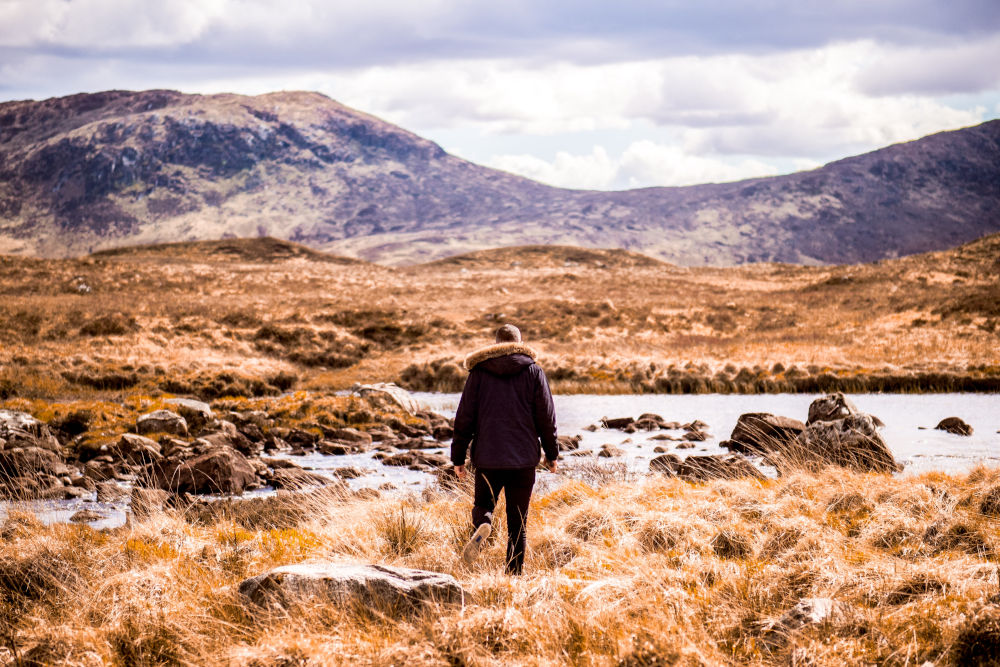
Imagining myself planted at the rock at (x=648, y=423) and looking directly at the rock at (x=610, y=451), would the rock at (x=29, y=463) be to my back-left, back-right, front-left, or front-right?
front-right

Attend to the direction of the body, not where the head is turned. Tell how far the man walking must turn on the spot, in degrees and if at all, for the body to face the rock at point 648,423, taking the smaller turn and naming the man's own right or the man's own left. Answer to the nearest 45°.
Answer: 0° — they already face it

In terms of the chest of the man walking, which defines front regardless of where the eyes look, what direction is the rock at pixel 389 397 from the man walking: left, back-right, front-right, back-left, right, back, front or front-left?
front

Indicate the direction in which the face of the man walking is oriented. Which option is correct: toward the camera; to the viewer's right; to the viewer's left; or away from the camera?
away from the camera

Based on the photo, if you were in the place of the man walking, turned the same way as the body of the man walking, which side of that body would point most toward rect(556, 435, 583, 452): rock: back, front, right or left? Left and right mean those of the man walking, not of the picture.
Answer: front

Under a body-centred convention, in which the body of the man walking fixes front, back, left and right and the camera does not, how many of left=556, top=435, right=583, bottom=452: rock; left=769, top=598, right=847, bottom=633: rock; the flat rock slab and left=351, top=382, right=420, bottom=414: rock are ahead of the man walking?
2

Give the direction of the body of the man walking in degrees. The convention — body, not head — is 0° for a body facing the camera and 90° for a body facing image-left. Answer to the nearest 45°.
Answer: approximately 180°

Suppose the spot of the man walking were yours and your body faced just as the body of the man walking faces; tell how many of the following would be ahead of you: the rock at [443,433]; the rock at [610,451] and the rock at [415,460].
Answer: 3

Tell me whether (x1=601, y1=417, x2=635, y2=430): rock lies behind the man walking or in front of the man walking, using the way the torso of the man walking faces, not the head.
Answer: in front

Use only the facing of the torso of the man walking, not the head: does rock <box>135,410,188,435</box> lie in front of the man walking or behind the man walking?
in front
